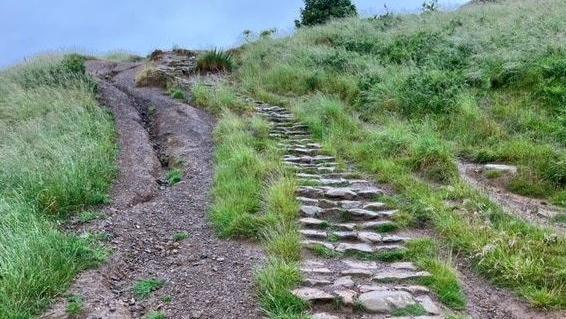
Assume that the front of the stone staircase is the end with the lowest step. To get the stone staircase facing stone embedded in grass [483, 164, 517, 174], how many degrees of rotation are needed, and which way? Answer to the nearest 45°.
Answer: approximately 135° to its left

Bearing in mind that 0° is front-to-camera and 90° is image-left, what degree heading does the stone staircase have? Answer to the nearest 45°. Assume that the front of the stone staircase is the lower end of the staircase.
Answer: approximately 0°

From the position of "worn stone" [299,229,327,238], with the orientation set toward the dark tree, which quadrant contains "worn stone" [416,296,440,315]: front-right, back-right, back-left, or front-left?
back-right

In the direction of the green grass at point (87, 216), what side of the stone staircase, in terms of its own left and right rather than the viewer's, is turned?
right

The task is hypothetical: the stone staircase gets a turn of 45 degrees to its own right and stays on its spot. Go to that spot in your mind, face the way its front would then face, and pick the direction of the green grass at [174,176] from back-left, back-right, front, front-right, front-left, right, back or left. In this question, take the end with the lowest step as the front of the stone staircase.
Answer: right

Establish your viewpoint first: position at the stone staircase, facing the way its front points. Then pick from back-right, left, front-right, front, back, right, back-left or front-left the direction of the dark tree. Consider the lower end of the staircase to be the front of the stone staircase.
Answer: back

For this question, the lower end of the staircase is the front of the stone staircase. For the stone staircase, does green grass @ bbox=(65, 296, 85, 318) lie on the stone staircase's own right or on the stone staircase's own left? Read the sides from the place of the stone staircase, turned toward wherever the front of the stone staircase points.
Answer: on the stone staircase's own right

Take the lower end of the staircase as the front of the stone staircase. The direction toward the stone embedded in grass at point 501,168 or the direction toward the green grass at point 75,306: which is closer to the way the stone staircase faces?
the green grass

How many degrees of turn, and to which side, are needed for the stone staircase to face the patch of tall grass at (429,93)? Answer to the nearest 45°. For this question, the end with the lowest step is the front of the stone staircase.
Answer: approximately 180°

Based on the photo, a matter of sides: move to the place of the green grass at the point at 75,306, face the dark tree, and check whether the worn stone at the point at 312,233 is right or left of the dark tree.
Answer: right
